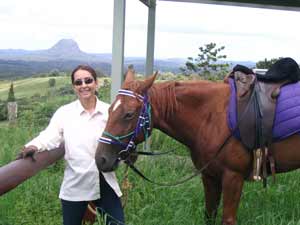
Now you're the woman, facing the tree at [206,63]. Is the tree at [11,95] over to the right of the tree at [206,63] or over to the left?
left

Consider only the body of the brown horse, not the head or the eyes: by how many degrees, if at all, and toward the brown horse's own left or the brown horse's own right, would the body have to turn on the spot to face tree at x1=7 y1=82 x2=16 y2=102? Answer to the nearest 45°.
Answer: approximately 45° to the brown horse's own right

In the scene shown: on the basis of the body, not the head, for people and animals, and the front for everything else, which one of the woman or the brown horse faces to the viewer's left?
the brown horse

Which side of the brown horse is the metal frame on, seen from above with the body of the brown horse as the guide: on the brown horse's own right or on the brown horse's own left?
on the brown horse's own right

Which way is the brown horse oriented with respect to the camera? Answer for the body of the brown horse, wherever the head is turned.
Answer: to the viewer's left

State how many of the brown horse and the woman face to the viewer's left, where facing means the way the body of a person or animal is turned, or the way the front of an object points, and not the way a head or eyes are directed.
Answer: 1

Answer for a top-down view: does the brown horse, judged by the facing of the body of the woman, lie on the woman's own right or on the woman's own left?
on the woman's own left

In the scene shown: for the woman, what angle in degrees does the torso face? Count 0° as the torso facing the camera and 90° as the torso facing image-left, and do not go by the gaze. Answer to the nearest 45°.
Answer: approximately 0°

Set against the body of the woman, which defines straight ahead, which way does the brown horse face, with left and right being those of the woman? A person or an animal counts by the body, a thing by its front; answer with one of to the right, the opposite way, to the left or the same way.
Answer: to the right
